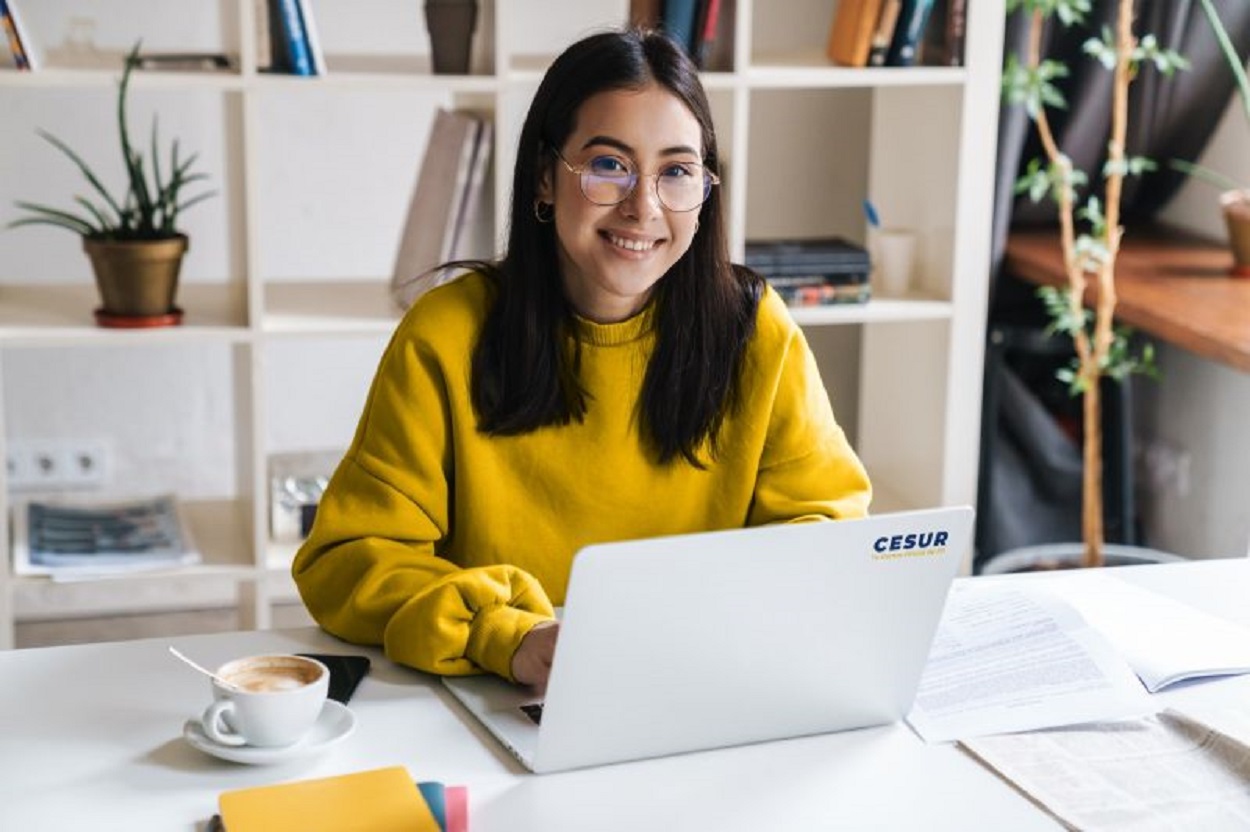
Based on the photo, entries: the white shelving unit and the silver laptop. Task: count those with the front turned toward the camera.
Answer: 1

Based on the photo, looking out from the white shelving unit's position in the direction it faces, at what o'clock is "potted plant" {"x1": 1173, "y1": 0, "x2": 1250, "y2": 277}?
The potted plant is roughly at 9 o'clock from the white shelving unit.

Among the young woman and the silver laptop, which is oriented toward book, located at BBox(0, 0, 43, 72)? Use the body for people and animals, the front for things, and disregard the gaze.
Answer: the silver laptop

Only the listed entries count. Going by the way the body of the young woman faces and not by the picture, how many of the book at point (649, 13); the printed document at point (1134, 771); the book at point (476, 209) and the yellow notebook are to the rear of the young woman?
2

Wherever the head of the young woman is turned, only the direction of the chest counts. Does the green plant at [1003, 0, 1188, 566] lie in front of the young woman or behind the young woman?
behind

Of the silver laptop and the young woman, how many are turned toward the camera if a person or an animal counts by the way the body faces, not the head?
1

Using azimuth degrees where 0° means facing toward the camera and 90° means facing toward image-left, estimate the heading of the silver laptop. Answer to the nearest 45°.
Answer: approximately 135°

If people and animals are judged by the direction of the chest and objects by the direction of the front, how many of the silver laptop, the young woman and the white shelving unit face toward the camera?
2

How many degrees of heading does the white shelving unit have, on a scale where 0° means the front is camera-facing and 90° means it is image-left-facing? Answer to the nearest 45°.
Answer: approximately 0°
